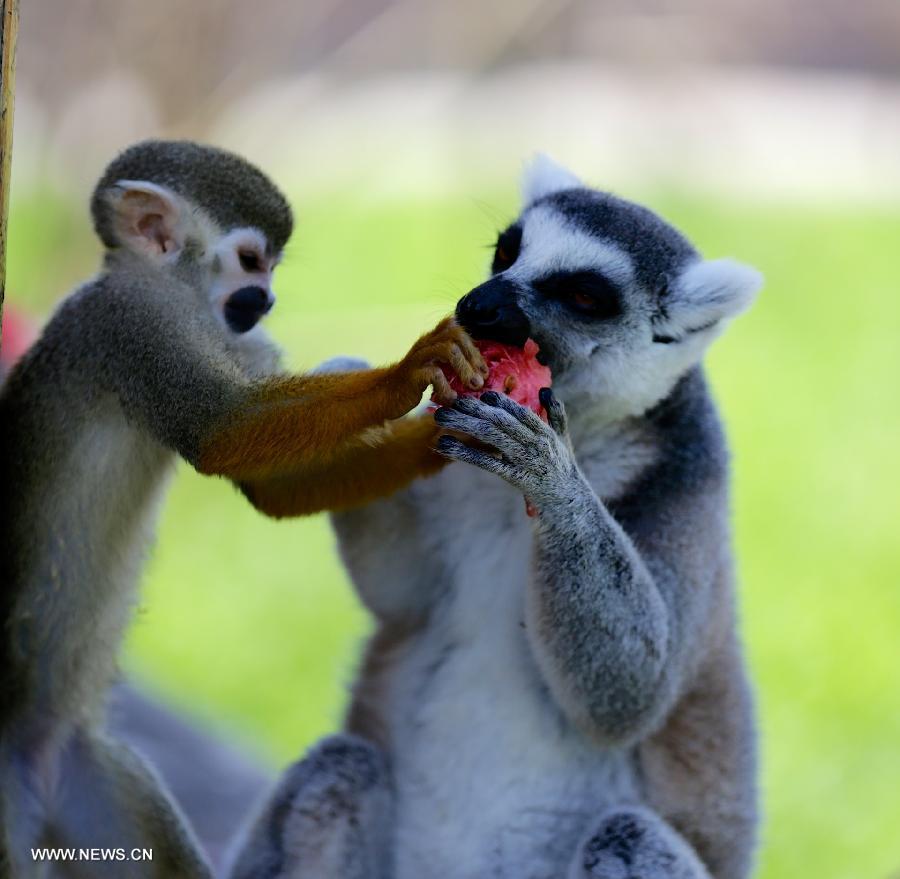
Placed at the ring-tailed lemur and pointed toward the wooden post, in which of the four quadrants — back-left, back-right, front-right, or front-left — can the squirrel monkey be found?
front-left

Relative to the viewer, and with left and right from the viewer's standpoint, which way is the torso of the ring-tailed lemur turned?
facing the viewer and to the left of the viewer

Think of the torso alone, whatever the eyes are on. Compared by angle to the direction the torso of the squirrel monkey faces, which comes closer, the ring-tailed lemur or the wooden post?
the ring-tailed lemur

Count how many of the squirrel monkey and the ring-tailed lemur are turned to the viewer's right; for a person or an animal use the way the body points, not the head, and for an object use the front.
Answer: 1

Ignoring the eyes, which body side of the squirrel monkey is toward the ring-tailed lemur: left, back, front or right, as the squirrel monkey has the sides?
front

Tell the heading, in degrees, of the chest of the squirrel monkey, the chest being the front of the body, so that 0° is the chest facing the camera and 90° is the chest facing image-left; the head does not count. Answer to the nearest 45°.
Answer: approximately 270°

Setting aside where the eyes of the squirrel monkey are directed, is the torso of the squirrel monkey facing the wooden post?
no
